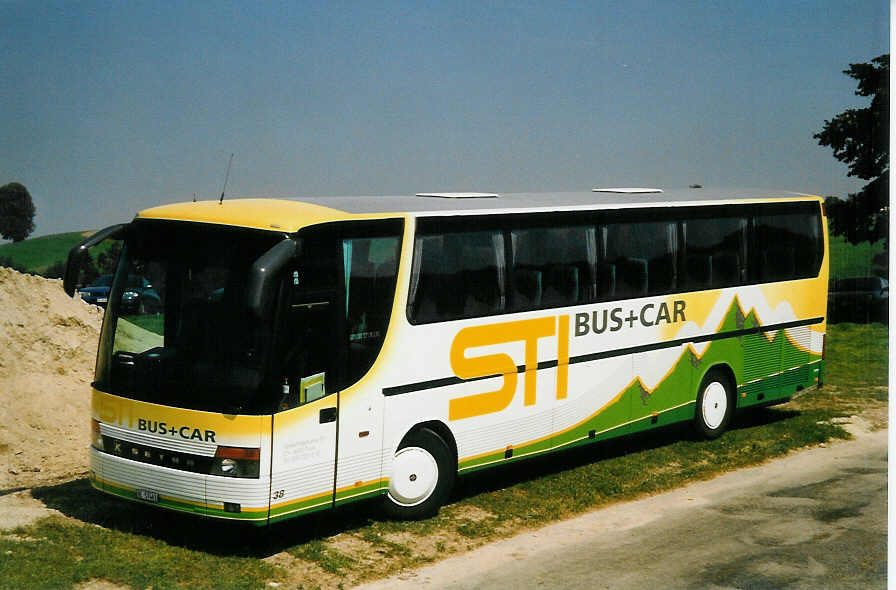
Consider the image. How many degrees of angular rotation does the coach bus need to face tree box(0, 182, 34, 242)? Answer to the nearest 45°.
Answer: approximately 90° to its right

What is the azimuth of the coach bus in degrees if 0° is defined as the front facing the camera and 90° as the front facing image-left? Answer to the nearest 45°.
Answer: approximately 45°

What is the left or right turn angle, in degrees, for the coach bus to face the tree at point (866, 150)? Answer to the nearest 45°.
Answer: approximately 180°
